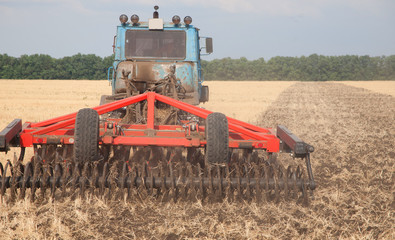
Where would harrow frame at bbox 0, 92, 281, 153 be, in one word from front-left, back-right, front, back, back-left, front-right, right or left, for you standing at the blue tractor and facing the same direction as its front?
back

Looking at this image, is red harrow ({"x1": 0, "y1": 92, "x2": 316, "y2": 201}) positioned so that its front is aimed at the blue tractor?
yes

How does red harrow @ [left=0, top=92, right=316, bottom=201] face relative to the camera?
away from the camera

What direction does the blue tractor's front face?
away from the camera

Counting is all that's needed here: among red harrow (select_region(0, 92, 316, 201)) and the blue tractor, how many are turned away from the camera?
2

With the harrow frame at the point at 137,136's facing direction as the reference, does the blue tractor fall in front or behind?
in front

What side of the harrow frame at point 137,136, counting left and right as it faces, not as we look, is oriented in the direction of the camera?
back

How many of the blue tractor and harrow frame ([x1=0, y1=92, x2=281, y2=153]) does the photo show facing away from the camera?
2
